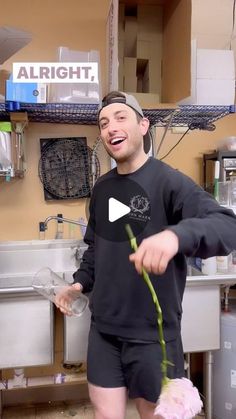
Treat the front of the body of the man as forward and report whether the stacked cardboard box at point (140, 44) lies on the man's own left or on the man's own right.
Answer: on the man's own right

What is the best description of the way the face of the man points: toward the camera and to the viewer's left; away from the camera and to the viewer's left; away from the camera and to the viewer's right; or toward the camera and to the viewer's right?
toward the camera and to the viewer's left

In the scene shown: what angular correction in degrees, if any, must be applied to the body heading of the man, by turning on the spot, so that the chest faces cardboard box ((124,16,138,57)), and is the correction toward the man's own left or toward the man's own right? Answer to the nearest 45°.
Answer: approximately 135° to the man's own right

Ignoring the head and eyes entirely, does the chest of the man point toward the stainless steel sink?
no

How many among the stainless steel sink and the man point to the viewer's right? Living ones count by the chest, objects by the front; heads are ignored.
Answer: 0

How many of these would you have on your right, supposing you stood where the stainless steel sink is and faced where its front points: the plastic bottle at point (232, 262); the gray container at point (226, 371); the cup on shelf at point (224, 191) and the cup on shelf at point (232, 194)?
0

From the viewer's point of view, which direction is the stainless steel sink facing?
toward the camera

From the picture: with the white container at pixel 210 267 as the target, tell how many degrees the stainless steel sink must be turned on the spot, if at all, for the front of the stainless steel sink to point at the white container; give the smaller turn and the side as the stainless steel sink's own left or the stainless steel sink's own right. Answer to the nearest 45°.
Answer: approximately 90° to the stainless steel sink's own left

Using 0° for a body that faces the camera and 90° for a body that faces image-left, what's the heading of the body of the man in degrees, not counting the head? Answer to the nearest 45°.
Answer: approximately 45°

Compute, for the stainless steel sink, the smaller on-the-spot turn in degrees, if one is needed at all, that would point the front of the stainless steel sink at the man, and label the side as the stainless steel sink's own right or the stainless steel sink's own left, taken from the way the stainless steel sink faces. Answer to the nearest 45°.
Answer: approximately 45° to the stainless steel sink's own left
